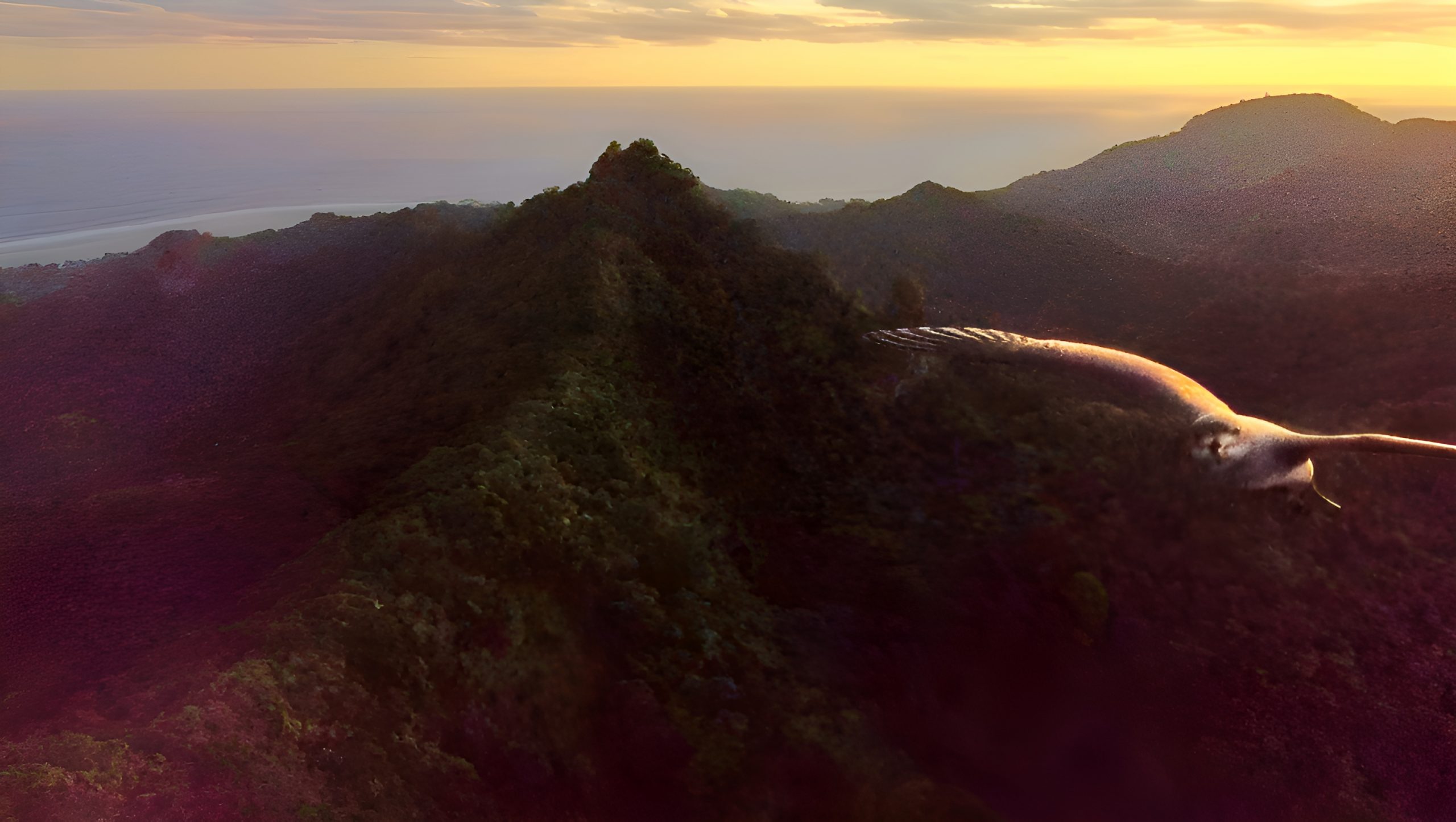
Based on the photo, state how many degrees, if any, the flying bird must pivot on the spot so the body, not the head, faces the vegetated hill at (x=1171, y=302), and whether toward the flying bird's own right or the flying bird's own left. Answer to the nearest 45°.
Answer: approximately 135° to the flying bird's own right

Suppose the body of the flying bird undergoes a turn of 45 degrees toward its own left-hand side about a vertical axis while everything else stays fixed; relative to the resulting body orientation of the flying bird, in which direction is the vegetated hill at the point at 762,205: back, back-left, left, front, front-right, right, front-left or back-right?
back-right

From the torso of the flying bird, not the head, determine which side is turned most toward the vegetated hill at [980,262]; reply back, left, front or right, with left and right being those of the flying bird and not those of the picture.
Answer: right

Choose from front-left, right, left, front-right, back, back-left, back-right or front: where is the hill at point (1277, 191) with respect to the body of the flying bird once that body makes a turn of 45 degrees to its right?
right

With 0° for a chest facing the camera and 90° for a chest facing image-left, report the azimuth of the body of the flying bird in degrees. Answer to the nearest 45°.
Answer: approximately 45°
